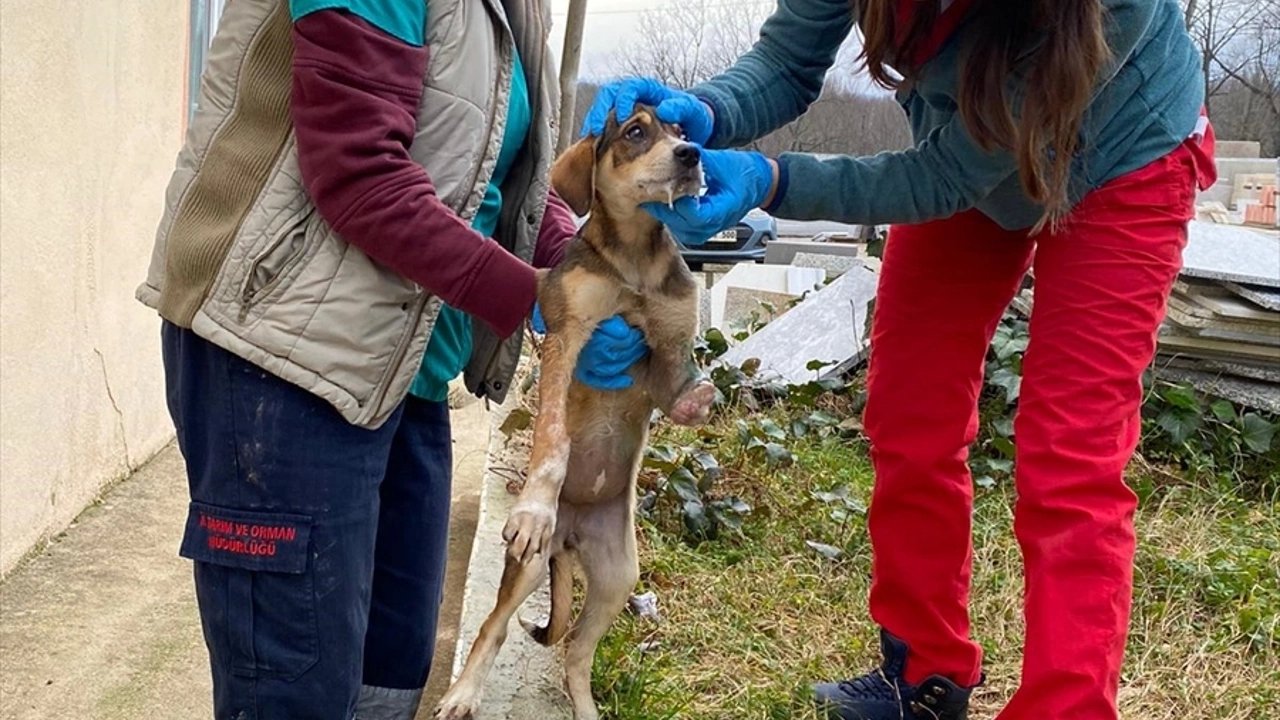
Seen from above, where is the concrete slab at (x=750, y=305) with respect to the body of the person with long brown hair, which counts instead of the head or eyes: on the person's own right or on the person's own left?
on the person's own right

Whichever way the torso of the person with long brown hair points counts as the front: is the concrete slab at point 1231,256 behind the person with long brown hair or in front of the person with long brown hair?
behind

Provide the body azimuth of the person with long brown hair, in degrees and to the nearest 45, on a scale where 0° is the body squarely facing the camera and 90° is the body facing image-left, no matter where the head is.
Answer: approximately 45°

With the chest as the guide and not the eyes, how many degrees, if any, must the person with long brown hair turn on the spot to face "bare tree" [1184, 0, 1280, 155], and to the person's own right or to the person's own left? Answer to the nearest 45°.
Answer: approximately 135° to the person's own right

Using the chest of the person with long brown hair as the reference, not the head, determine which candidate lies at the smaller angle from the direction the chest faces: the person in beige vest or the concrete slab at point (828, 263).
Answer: the person in beige vest

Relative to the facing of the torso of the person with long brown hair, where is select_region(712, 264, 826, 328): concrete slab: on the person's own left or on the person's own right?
on the person's own right

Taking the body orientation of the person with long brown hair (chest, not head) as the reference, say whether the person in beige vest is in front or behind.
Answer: in front

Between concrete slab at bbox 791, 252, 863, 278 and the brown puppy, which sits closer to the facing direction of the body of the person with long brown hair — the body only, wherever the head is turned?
the brown puppy

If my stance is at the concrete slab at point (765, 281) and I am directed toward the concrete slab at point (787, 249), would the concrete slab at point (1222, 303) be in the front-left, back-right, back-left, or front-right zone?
back-right
